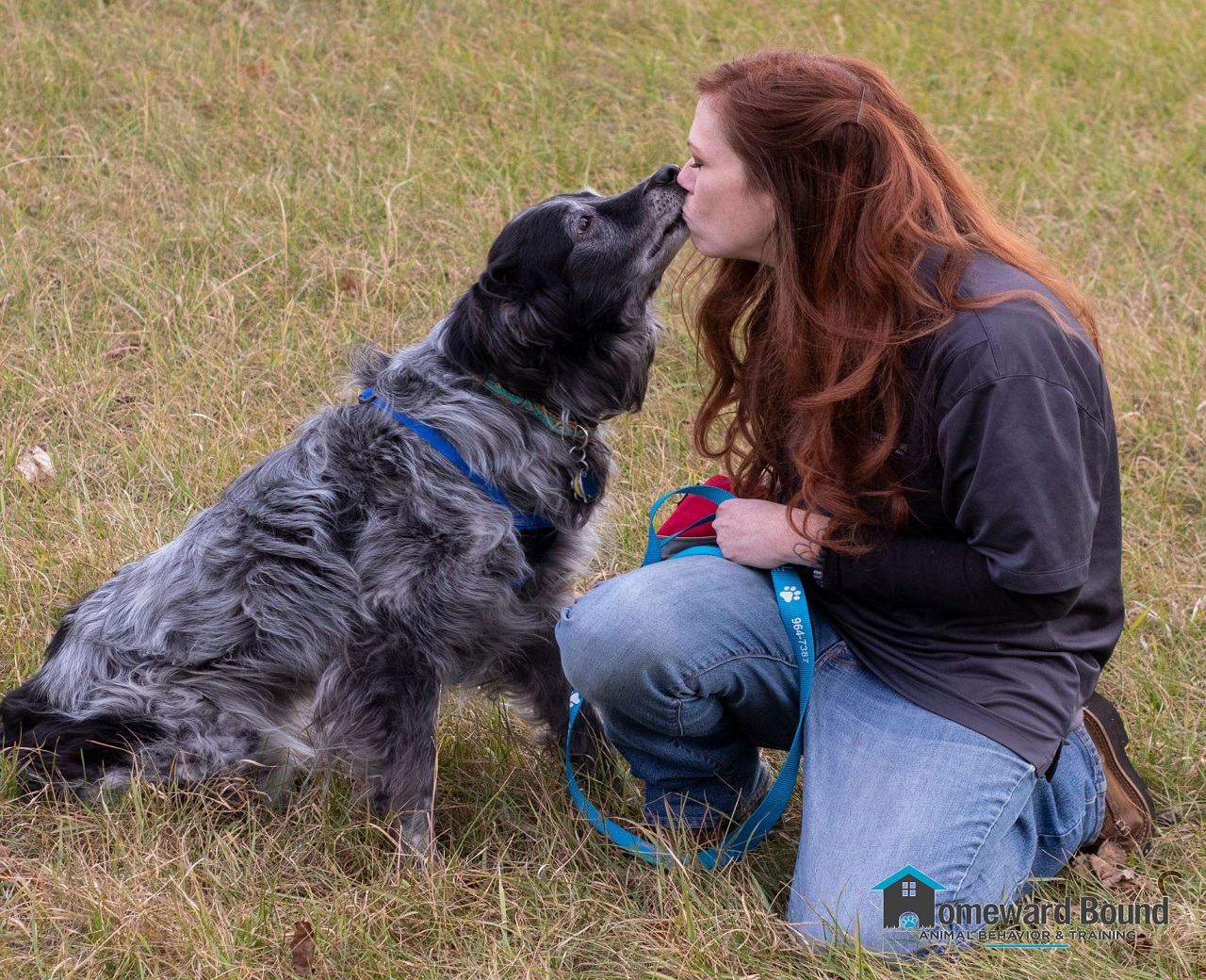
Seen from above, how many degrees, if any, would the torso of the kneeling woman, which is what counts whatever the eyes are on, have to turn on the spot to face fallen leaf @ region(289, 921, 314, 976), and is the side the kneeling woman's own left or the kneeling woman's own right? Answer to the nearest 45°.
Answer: approximately 45° to the kneeling woman's own left

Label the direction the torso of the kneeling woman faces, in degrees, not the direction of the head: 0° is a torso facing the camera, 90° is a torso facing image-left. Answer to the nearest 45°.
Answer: approximately 90°

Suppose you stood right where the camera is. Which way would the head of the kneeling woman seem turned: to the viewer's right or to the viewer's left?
to the viewer's left

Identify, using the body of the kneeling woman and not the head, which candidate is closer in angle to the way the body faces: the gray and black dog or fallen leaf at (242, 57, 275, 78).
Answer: the gray and black dog

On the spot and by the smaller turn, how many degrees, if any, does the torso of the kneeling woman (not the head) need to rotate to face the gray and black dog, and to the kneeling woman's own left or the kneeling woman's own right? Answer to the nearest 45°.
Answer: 0° — they already face it

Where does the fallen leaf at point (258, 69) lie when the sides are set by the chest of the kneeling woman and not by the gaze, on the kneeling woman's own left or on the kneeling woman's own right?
on the kneeling woman's own right
